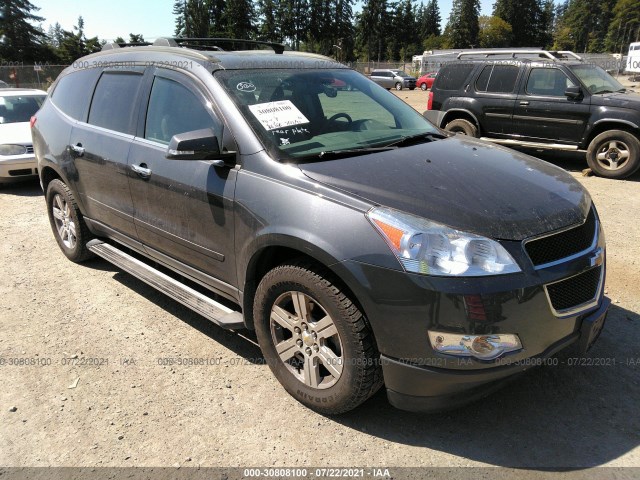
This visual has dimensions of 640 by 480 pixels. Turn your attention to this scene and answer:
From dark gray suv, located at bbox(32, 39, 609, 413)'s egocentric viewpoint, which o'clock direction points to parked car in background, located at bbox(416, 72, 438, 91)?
The parked car in background is roughly at 8 o'clock from the dark gray suv.

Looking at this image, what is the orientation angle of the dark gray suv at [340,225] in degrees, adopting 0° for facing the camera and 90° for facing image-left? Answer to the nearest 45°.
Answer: approximately 315°

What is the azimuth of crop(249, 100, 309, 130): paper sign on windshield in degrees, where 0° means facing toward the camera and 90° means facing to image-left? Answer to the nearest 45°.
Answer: approximately 315°

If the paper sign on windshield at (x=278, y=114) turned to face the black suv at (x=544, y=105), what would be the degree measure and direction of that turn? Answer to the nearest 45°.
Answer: approximately 90° to its left

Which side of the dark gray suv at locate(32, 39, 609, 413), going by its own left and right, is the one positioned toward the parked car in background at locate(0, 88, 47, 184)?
back

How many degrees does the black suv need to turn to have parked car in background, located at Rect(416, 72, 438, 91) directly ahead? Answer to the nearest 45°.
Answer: approximately 135° to its left

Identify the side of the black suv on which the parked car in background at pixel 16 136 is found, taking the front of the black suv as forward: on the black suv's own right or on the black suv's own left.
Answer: on the black suv's own right

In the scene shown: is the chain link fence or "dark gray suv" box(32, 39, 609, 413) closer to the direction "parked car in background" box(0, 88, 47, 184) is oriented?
the dark gray suv

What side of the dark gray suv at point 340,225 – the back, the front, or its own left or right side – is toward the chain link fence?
back

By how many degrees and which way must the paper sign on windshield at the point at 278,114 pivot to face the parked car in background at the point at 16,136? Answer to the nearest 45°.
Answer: approximately 180°

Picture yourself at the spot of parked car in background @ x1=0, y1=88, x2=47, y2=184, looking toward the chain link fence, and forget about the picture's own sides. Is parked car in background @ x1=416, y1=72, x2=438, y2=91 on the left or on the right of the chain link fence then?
right
